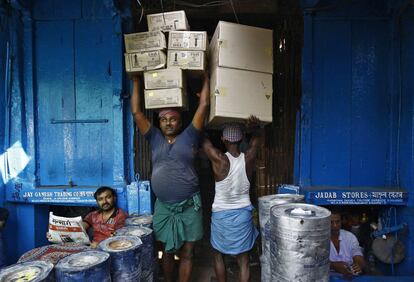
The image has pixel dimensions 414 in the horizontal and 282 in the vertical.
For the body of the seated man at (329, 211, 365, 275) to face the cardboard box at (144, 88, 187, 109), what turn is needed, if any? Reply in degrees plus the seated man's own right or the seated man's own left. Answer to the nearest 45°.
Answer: approximately 45° to the seated man's own right

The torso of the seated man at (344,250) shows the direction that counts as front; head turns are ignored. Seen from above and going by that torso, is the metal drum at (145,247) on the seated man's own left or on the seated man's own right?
on the seated man's own right

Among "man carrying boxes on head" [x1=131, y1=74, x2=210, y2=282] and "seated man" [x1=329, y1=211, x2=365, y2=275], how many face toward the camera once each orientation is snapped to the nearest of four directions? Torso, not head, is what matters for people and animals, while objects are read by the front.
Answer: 2

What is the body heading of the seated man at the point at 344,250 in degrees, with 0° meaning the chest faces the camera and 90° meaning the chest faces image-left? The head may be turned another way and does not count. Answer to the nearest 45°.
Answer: approximately 0°

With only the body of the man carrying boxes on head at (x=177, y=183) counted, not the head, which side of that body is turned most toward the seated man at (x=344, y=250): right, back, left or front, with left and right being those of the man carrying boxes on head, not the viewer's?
left

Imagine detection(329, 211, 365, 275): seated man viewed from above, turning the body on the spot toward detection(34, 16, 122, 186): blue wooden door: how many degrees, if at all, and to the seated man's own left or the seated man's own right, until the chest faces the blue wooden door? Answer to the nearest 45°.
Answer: approximately 90° to the seated man's own right

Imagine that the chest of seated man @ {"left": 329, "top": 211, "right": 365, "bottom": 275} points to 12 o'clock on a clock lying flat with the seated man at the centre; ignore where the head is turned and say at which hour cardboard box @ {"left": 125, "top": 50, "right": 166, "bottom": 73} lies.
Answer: The cardboard box is roughly at 2 o'clock from the seated man.
